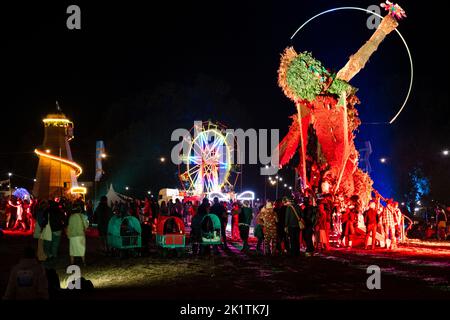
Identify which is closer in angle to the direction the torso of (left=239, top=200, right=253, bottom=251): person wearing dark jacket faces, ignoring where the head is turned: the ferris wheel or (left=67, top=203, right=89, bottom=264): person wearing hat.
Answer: the ferris wheel

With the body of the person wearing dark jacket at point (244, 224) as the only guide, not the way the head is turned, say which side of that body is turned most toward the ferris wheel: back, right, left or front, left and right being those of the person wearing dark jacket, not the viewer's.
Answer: front

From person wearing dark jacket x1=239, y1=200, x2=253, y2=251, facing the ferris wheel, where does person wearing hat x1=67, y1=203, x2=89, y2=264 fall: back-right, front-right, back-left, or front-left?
back-left

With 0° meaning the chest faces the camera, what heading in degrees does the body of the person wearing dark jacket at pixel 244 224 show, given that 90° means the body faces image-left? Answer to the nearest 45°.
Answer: approximately 180°

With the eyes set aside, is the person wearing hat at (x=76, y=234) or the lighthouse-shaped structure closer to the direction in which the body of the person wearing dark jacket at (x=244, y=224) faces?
the lighthouse-shaped structure

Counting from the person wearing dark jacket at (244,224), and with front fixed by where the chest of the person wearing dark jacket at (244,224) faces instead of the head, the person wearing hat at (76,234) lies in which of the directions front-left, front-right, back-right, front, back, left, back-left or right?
back-left

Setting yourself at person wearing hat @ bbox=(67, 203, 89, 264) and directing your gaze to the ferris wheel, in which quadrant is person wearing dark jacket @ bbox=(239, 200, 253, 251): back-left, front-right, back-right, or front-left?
front-right
